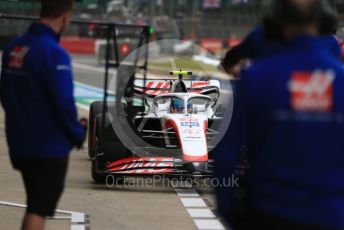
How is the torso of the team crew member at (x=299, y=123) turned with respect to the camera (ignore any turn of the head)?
away from the camera

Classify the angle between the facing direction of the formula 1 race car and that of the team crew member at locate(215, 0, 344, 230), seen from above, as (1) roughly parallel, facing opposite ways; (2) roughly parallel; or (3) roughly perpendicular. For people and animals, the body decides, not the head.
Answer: roughly parallel, facing opposite ways

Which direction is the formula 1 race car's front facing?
toward the camera

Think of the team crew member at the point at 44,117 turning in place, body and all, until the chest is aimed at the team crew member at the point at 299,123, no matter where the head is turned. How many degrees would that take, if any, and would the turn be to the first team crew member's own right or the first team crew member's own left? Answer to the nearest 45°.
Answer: approximately 90° to the first team crew member's own right

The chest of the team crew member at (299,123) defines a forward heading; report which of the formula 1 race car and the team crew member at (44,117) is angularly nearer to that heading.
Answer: the formula 1 race car

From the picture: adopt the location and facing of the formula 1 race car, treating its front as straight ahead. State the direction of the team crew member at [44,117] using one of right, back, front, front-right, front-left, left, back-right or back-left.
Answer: front

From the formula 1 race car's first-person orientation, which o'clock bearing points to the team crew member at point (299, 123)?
The team crew member is roughly at 12 o'clock from the formula 1 race car.

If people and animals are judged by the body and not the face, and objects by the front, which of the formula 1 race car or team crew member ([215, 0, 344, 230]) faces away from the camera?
the team crew member

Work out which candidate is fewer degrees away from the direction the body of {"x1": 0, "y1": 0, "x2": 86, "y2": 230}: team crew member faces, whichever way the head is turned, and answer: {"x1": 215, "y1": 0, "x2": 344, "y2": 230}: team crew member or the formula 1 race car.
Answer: the formula 1 race car

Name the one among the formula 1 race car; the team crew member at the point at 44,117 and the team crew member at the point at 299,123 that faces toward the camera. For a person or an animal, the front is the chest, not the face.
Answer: the formula 1 race car

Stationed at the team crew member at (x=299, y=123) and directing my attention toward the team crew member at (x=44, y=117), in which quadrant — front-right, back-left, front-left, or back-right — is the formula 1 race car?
front-right

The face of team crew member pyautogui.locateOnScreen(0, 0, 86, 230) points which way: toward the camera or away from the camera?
away from the camera

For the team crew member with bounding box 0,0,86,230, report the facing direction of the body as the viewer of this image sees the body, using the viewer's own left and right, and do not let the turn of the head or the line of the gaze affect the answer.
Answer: facing away from the viewer and to the right of the viewer

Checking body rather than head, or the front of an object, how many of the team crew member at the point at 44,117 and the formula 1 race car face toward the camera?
1

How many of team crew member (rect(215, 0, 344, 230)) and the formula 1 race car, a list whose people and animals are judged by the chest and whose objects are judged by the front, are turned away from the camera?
1

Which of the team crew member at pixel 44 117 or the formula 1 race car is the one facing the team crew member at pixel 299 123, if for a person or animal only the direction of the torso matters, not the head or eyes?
the formula 1 race car

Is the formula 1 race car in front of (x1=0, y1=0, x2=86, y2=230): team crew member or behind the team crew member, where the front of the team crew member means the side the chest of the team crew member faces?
in front

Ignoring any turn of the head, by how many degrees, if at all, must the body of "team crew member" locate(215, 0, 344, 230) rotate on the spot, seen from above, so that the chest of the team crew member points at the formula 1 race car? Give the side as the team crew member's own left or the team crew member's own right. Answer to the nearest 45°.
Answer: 0° — they already face it

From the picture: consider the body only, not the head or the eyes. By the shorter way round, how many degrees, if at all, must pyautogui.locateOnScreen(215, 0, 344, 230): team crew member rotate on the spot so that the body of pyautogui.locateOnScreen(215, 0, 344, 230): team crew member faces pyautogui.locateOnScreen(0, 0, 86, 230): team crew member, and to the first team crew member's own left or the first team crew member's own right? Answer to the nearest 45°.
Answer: approximately 45° to the first team crew member's own left
